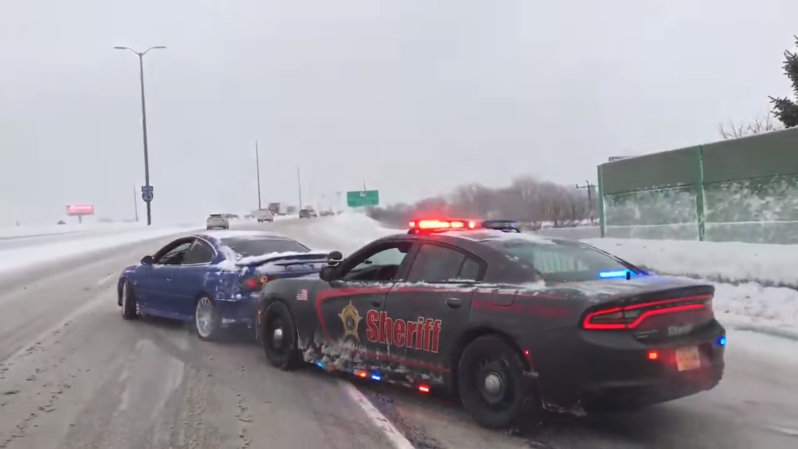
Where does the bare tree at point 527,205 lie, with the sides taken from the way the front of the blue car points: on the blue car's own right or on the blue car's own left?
on the blue car's own right

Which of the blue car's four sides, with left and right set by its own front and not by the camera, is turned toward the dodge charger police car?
back

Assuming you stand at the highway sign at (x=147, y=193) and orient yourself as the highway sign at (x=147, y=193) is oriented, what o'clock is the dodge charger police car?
The dodge charger police car is roughly at 12 o'clock from the highway sign.

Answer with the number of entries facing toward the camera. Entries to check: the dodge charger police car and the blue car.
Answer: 0

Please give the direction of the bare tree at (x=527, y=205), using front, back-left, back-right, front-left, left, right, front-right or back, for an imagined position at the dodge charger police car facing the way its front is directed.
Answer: front-right

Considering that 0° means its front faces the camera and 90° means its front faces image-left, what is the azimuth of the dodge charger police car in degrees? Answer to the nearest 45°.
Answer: approximately 135°

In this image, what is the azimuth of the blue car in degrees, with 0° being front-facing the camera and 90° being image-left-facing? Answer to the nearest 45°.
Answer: approximately 135°

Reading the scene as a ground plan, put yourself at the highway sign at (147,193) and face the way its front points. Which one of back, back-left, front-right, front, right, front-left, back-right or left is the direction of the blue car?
front

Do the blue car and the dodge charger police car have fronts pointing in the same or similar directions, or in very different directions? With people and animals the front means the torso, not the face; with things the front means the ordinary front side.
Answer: same or similar directions

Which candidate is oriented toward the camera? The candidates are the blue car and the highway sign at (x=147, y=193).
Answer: the highway sign

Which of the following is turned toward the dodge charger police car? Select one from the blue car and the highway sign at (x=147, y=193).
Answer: the highway sign

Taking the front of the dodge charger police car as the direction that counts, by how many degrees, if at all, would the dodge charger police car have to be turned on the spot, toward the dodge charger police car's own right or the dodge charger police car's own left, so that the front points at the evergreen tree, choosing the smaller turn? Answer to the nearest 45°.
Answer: approximately 90° to the dodge charger police car's own right

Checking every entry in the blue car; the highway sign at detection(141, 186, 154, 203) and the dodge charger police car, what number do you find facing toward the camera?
1

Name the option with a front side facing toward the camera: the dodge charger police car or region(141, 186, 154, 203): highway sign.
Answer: the highway sign

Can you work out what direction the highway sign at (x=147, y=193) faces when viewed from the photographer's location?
facing the viewer

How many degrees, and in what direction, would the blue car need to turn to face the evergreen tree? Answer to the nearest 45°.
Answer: approximately 90° to its right

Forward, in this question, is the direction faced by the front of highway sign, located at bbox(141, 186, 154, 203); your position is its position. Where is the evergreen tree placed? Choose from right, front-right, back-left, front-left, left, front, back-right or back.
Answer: front-left

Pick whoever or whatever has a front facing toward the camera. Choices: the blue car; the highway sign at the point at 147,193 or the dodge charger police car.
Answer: the highway sign
